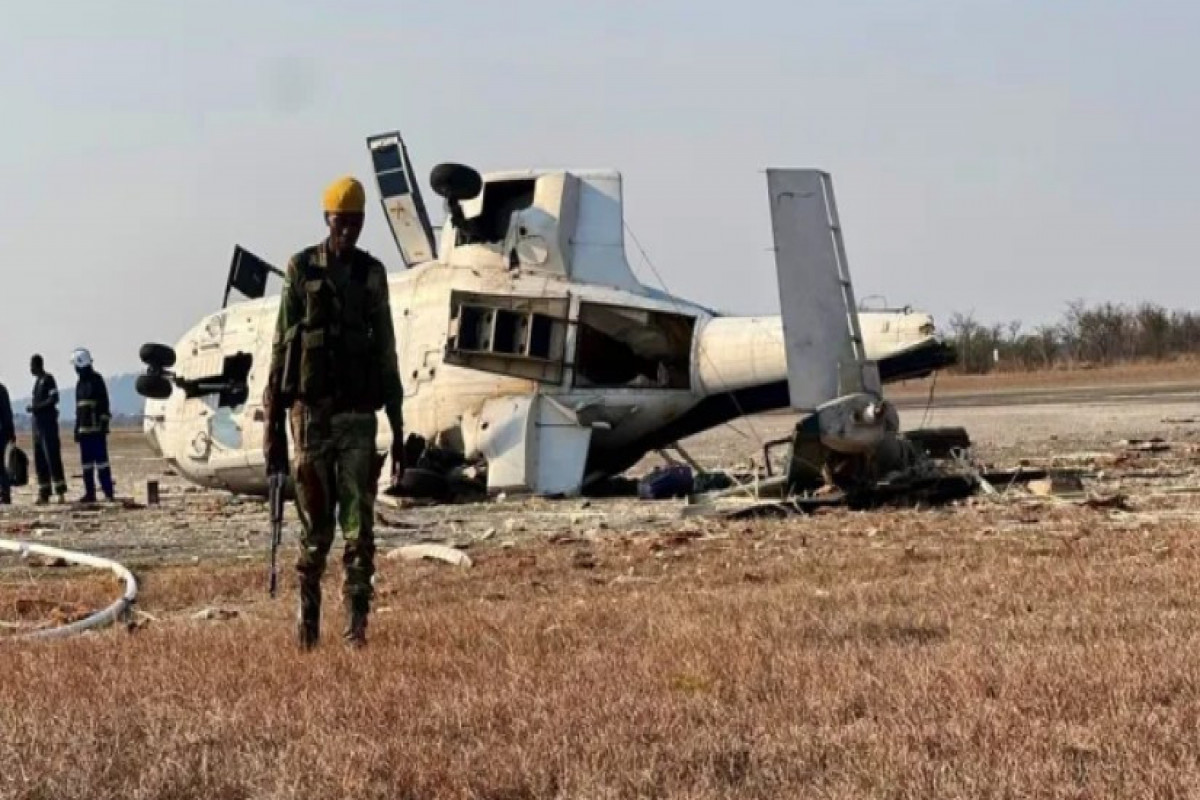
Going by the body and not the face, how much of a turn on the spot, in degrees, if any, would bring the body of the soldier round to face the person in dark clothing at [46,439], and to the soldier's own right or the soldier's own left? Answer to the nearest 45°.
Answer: approximately 180°

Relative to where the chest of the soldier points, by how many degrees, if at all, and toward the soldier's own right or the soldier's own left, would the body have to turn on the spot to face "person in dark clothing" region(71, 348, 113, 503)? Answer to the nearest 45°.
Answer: approximately 180°

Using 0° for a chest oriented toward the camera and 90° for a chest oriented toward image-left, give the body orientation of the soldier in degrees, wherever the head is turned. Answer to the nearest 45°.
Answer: approximately 0°

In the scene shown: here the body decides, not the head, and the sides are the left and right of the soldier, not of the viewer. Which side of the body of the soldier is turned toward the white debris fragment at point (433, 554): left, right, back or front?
back

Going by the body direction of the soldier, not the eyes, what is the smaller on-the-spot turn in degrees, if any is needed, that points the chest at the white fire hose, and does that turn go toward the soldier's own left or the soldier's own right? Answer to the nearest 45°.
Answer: approximately 135° to the soldier's own right
